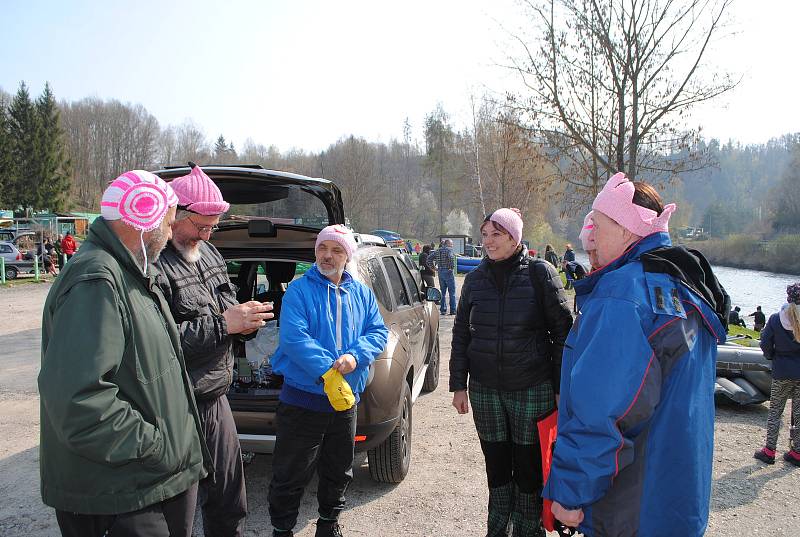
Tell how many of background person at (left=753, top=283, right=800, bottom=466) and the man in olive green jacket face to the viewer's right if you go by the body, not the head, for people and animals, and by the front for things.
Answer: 1

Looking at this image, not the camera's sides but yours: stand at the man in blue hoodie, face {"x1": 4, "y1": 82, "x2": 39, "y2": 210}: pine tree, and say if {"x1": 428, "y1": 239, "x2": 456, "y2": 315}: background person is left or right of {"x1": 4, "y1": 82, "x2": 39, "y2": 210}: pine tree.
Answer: right

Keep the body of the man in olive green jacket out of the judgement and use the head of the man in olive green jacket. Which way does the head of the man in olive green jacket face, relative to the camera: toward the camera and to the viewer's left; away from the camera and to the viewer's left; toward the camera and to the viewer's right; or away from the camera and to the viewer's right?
away from the camera and to the viewer's right

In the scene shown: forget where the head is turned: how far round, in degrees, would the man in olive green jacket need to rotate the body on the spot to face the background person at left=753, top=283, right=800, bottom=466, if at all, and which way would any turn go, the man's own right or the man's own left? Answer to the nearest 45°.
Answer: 0° — they already face them

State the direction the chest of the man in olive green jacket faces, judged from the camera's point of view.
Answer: to the viewer's right

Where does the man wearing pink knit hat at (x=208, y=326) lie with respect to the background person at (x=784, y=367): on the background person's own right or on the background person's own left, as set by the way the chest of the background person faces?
on the background person's own left

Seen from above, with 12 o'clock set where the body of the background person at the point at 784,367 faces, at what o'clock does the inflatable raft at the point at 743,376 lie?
The inflatable raft is roughly at 1 o'clock from the background person.

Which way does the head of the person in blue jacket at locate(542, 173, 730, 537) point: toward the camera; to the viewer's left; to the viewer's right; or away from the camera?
to the viewer's left

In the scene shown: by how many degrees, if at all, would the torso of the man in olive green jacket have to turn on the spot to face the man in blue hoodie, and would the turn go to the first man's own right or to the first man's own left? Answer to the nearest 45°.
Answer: approximately 45° to the first man's own left

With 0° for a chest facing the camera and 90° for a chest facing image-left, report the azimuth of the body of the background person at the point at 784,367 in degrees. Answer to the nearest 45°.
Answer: approximately 135°
